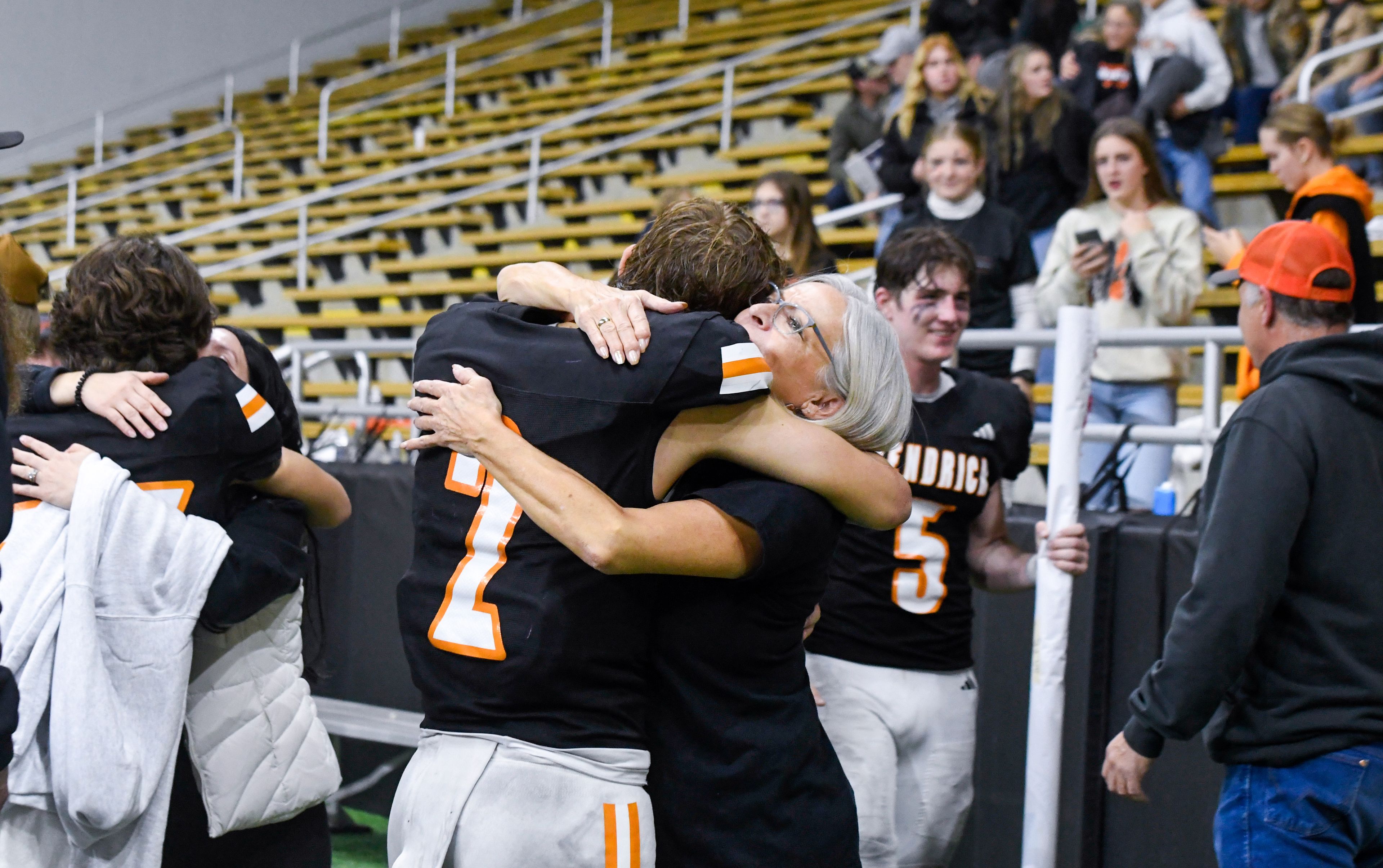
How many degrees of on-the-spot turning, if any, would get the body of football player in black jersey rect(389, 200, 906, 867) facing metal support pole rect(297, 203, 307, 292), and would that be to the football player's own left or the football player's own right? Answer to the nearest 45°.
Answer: approximately 45° to the football player's own left

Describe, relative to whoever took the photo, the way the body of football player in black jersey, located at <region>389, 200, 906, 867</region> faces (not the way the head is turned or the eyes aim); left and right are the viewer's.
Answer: facing away from the viewer and to the right of the viewer

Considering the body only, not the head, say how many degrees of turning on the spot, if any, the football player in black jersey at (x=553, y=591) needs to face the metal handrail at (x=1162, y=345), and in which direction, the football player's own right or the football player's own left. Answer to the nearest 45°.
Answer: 0° — they already face it

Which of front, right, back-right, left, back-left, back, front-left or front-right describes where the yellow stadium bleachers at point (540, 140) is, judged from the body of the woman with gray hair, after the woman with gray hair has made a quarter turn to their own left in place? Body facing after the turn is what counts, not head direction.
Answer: back

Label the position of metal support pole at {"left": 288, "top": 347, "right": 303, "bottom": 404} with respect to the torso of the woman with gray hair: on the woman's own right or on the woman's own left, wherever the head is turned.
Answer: on the woman's own right

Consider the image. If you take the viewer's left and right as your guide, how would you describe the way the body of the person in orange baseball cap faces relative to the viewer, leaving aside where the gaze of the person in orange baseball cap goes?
facing away from the viewer and to the left of the viewer

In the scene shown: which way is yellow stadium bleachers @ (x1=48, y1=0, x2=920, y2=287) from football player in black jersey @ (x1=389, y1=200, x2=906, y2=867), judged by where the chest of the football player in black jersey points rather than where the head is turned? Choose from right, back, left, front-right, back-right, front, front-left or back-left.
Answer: front-left

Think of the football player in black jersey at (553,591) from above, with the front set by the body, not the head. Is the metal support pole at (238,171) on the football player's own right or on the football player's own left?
on the football player's own left

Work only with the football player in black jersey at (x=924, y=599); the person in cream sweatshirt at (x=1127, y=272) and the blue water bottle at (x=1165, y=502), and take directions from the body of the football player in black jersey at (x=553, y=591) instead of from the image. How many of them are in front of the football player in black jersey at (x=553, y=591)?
3

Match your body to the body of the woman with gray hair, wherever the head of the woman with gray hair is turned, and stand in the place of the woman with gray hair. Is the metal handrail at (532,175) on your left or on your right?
on your right

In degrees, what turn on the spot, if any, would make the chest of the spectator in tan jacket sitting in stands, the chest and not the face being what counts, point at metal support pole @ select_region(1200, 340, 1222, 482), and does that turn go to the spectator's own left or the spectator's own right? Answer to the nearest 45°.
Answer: approximately 45° to the spectator's own left

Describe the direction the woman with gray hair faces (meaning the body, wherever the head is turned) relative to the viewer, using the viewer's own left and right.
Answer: facing to the left of the viewer
